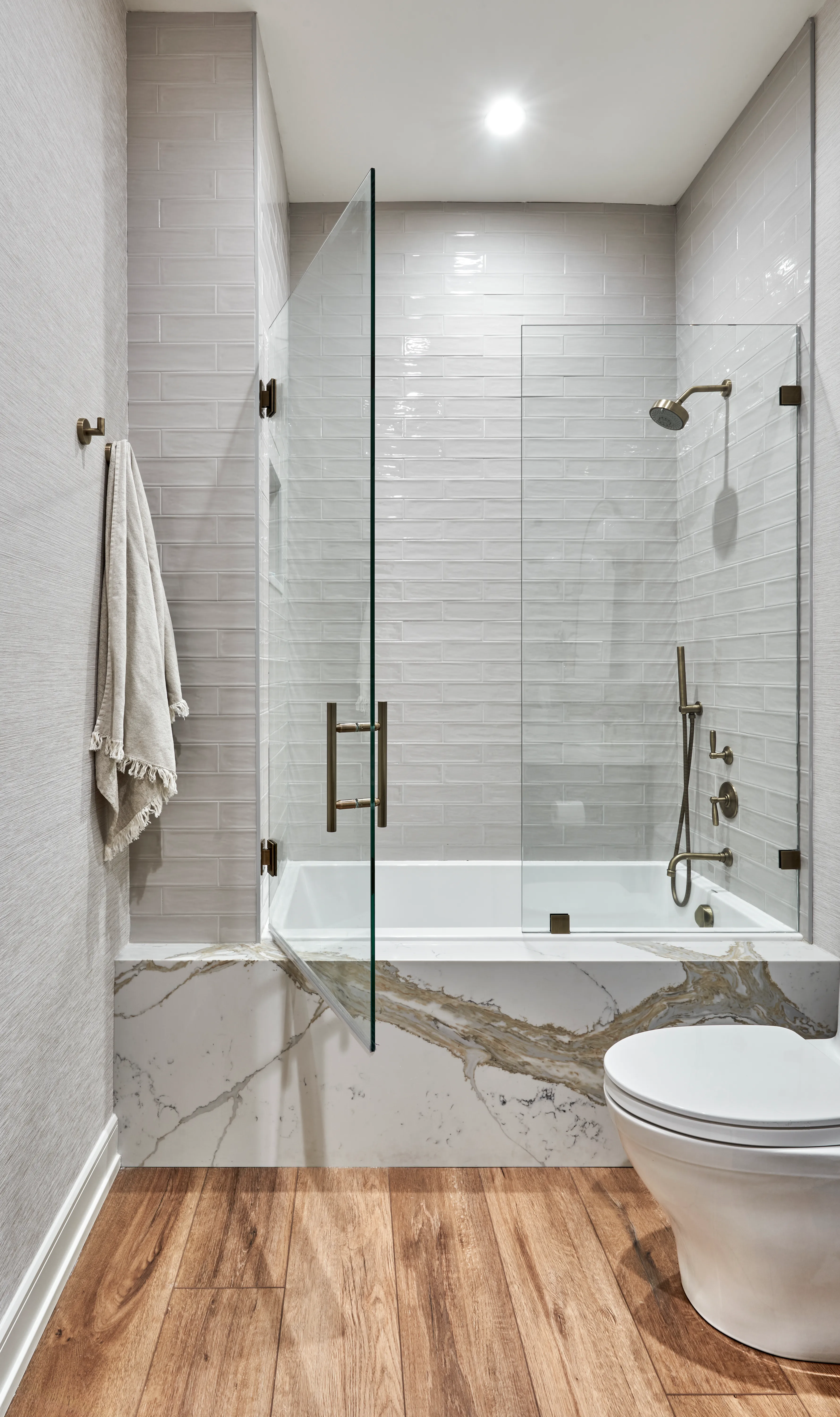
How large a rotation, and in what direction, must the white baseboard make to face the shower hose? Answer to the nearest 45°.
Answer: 0° — it already faces it

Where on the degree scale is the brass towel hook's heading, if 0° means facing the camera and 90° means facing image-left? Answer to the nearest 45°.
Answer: approximately 270°

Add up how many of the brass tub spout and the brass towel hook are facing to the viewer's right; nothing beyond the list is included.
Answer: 1

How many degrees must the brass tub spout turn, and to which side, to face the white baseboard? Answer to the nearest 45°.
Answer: approximately 45° to its left

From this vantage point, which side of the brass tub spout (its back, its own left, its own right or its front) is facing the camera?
left

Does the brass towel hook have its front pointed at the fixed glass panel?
yes

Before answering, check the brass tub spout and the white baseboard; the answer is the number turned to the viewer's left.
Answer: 1

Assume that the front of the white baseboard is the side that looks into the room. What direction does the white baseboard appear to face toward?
to the viewer's right
